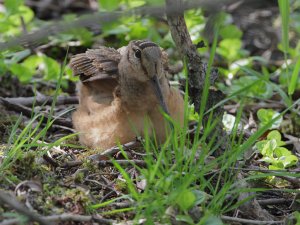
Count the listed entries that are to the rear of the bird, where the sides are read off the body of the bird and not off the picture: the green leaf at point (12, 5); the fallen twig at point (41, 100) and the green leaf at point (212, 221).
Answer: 2

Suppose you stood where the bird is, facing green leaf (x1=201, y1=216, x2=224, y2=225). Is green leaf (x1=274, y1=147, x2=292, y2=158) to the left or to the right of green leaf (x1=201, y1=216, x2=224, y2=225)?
left

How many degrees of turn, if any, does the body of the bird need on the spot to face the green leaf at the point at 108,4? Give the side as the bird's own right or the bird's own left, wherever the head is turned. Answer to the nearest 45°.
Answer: approximately 135° to the bird's own left

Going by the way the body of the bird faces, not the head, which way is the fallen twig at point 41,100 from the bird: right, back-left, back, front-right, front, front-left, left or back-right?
back

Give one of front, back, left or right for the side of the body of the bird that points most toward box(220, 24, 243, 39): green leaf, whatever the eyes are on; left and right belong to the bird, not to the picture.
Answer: left

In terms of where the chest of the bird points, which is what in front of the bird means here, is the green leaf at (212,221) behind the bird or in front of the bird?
in front

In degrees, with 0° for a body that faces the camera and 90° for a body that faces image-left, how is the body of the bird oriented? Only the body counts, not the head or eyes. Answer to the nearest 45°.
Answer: approximately 315°

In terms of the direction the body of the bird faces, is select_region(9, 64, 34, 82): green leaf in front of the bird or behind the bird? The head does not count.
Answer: behind

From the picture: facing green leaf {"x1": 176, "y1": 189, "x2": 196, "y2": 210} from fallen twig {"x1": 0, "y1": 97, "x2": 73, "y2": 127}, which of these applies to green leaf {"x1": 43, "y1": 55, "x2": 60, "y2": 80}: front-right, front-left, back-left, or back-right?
back-left

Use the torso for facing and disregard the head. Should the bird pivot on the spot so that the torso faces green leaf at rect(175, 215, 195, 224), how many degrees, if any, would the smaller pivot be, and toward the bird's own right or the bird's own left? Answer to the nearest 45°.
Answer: approximately 45° to the bird's own right

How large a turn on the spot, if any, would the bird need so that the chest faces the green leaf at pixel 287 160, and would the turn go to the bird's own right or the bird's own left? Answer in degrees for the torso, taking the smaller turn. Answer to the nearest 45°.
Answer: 0° — it already faces it
